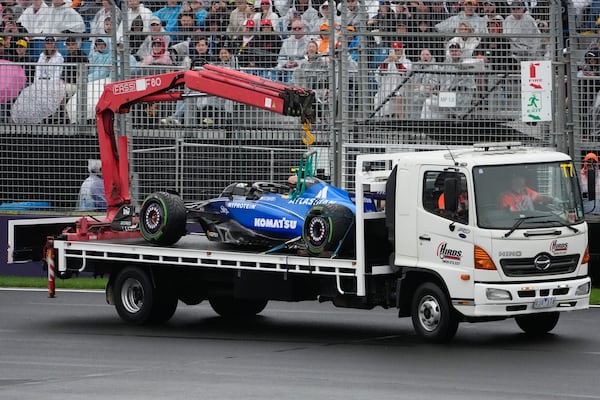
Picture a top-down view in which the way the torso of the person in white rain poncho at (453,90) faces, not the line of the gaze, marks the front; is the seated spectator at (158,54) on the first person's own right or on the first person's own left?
on the first person's own right

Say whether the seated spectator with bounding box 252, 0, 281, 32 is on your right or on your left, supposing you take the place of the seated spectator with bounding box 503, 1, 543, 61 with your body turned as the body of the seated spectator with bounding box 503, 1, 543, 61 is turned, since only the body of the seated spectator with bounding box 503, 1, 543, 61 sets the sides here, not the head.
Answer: on your right

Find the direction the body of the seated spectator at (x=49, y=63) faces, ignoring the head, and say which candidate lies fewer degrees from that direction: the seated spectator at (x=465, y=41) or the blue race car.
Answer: the blue race car

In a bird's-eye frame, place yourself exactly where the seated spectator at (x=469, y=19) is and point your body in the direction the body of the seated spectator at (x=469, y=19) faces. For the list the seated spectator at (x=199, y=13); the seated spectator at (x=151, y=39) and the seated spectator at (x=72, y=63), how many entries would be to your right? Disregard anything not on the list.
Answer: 3

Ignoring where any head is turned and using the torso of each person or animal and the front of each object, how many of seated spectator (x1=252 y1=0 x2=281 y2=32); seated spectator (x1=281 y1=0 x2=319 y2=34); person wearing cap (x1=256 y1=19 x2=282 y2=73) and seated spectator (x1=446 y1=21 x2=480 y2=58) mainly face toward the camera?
4

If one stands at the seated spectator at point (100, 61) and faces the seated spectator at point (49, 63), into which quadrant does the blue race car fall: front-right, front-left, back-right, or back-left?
back-left

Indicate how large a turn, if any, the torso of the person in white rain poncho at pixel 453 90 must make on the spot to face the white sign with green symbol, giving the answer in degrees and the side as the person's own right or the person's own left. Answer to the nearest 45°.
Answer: approximately 90° to the person's own left
